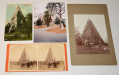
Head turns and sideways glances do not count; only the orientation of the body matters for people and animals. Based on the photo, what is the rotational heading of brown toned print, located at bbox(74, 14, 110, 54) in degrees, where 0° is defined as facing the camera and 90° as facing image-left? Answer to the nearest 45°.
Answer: approximately 0°
